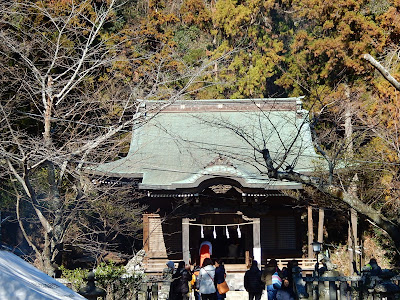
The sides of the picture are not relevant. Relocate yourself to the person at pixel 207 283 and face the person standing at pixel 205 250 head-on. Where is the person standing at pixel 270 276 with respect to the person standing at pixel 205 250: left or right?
right

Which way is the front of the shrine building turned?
toward the camera

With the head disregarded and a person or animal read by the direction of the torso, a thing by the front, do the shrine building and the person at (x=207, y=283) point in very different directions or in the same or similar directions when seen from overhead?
very different directions

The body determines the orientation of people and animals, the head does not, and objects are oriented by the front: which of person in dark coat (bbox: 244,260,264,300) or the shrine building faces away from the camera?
the person in dark coat

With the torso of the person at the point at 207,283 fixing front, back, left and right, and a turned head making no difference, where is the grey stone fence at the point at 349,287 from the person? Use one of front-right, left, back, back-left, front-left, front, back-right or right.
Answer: back-right

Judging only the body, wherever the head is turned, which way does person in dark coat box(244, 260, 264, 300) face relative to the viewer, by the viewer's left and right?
facing away from the viewer

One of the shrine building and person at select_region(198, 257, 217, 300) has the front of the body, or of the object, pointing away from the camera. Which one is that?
the person

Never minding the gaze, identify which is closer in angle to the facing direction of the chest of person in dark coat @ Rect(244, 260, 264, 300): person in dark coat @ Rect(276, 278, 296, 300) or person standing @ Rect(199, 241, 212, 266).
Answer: the person standing

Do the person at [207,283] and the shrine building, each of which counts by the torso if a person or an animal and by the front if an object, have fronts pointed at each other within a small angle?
yes

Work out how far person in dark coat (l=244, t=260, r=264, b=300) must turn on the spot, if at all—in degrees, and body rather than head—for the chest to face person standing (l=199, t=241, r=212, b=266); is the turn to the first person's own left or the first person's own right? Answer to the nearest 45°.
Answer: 0° — they already face them

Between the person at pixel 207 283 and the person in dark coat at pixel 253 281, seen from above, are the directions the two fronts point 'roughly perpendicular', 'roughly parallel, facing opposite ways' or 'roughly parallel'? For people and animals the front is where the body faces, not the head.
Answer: roughly parallel

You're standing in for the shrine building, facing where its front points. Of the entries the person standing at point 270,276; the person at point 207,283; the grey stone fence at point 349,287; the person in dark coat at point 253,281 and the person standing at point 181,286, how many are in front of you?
5

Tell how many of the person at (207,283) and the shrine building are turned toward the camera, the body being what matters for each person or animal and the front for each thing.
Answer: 1

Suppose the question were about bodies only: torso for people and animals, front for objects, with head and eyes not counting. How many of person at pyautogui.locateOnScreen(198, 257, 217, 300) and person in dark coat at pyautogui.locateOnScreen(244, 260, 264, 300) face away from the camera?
2

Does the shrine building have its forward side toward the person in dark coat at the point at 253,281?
yes

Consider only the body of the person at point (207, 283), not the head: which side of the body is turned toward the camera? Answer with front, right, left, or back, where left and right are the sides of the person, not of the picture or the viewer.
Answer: back

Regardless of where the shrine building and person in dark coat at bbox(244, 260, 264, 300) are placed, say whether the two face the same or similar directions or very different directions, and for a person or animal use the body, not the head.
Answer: very different directions
